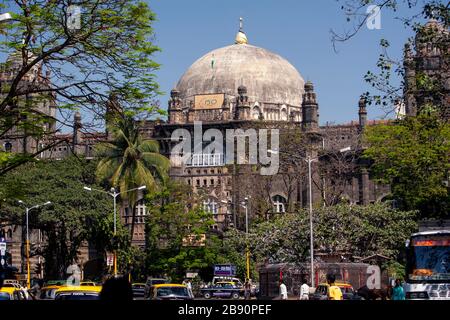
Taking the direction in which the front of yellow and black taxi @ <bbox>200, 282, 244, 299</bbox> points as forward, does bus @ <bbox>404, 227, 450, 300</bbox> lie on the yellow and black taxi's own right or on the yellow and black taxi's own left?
on the yellow and black taxi's own left

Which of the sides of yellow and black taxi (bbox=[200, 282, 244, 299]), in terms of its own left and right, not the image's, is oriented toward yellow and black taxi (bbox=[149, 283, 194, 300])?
left

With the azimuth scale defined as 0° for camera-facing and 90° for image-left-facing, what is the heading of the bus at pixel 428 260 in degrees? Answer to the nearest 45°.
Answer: approximately 0°

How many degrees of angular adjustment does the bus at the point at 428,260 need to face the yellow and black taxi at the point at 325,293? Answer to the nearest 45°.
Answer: approximately 135° to its right

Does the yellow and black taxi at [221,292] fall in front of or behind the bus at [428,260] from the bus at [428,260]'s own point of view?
behind

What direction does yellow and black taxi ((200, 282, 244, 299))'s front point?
to the viewer's left

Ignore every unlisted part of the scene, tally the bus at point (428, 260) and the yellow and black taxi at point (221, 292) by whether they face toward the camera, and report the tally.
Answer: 1
